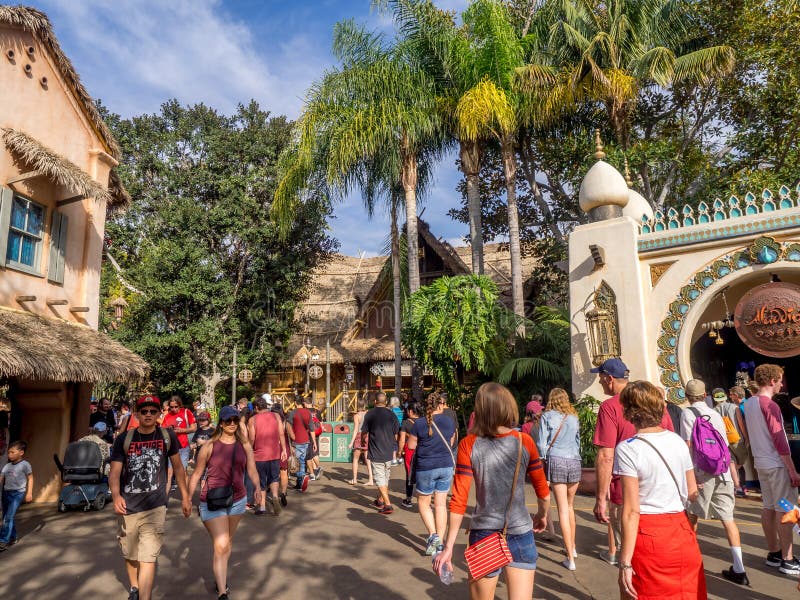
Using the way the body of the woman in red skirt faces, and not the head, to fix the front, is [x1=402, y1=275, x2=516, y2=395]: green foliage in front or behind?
in front

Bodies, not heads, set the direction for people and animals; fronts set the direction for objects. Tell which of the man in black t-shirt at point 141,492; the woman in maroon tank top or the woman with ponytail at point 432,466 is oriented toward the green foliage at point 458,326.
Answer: the woman with ponytail

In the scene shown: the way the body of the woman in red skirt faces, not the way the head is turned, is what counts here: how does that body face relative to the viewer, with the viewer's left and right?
facing away from the viewer

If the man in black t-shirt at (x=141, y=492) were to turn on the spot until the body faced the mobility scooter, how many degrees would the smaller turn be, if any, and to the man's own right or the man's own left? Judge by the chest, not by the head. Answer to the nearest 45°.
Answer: approximately 180°

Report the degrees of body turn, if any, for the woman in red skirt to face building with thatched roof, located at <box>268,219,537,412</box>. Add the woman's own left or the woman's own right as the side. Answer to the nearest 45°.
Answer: approximately 45° to the woman's own left

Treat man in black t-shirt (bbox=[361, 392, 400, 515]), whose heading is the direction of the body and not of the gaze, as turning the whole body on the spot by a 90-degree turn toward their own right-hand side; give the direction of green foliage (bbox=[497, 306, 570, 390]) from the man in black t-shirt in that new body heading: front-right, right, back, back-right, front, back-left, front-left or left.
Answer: front-left

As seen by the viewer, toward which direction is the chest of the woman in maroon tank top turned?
toward the camera

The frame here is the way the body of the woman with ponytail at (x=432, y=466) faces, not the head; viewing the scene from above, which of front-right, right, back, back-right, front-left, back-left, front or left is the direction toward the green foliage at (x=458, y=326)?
front

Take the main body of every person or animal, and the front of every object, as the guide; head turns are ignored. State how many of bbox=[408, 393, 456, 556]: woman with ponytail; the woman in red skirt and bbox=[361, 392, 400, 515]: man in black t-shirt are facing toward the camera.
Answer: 0

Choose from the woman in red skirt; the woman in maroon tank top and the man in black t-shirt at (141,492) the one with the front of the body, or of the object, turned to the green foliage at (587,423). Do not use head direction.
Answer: the woman in red skirt

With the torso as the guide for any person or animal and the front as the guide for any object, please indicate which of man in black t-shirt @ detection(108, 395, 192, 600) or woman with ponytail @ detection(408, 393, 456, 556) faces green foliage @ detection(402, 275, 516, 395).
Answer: the woman with ponytail

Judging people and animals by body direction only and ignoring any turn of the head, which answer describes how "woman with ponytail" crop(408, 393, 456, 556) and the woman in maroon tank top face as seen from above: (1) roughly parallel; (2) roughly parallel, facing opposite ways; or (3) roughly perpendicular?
roughly parallel, facing opposite ways

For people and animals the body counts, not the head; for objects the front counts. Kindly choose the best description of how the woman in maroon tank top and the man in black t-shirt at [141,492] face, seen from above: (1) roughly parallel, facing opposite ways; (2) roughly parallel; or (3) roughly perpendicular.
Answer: roughly parallel

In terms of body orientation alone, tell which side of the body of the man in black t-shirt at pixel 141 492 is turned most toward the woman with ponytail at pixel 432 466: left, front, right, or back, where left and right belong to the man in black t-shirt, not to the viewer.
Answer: left

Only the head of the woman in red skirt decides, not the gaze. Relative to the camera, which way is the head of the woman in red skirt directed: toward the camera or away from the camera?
away from the camera

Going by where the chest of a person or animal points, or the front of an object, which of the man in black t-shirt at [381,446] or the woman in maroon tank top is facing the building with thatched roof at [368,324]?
the man in black t-shirt

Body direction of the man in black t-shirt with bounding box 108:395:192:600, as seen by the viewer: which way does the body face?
toward the camera

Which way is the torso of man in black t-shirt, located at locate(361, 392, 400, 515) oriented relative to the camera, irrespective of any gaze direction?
away from the camera

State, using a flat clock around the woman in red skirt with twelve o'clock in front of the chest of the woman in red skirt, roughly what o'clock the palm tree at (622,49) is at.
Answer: The palm tree is roughly at 12 o'clock from the woman in red skirt.

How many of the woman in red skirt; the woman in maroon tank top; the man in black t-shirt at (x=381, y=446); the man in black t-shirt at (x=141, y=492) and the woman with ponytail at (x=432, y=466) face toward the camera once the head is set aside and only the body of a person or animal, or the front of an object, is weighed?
2

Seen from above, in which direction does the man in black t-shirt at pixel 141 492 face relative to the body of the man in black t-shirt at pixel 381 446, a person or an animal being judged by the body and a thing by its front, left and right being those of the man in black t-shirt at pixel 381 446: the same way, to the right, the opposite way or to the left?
the opposite way
